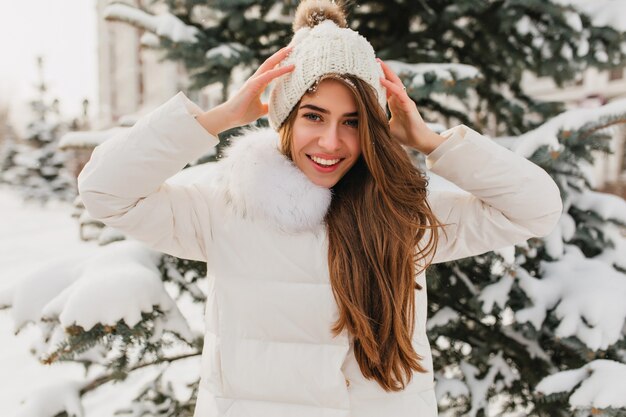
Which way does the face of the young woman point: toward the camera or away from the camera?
toward the camera

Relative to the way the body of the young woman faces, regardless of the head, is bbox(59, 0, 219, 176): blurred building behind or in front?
behind

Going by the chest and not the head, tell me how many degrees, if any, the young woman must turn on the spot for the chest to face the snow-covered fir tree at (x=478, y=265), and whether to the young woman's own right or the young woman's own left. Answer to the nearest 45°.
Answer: approximately 135° to the young woman's own left

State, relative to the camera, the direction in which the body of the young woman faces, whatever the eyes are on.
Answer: toward the camera

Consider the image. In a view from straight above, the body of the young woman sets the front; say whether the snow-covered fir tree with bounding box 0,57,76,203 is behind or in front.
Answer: behind
